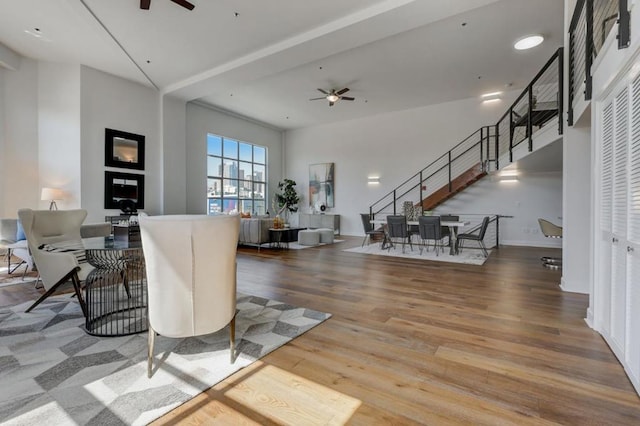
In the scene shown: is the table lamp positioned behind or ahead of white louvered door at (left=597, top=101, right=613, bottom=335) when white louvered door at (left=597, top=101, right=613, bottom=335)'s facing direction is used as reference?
ahead

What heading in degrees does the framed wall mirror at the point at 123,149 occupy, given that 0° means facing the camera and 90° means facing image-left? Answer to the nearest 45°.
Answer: approximately 315°

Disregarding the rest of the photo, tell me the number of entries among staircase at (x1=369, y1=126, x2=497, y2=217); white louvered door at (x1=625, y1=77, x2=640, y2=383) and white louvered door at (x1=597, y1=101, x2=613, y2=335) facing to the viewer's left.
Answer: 3

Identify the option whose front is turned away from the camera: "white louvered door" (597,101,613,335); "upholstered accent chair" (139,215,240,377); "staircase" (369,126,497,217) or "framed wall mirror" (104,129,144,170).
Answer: the upholstered accent chair

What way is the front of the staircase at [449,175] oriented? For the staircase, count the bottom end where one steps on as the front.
to the viewer's left

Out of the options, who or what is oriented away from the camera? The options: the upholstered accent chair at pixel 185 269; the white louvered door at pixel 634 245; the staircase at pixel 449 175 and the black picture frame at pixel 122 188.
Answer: the upholstered accent chair

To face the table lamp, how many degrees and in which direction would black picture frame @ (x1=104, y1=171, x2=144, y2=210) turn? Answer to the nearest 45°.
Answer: approximately 135° to its right

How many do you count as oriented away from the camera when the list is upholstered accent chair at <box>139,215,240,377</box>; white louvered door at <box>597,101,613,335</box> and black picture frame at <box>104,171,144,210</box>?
1

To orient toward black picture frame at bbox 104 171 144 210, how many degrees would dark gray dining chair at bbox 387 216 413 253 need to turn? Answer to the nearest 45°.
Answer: approximately 135° to its left

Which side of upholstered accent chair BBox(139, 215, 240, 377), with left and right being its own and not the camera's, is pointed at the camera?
back

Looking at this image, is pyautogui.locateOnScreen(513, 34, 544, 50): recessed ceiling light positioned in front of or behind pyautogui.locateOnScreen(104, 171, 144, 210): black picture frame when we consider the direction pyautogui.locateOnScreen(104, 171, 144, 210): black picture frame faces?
in front

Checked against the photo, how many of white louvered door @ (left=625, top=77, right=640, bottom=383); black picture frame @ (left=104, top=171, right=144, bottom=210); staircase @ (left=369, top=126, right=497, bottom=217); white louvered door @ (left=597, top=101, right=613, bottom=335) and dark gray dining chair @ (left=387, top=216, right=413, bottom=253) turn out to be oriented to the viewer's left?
3

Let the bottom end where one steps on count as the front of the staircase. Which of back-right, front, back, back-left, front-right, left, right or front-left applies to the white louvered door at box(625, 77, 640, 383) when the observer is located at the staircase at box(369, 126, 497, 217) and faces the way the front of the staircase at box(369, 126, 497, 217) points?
left

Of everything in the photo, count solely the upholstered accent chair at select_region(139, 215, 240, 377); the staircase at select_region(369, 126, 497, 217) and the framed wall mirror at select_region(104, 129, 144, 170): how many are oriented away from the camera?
1

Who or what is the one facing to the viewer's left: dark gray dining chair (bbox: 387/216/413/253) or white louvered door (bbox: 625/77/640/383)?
the white louvered door

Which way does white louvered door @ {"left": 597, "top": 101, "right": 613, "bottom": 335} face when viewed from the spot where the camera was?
facing to the left of the viewer

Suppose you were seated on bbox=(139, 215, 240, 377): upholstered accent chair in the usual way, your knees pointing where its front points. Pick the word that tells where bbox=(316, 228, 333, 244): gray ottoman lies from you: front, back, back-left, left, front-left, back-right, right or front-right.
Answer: front-right

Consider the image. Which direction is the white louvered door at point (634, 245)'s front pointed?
to the viewer's left
